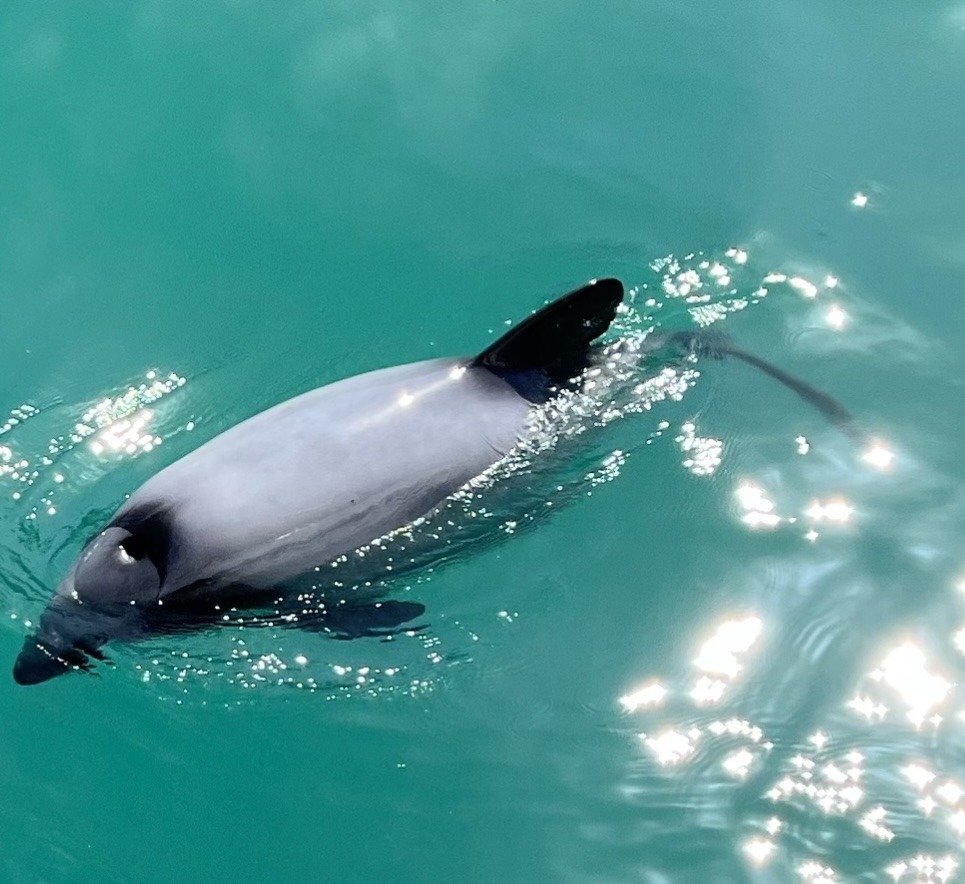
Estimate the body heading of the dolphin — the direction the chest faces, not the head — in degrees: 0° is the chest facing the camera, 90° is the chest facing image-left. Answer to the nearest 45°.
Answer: approximately 45°
